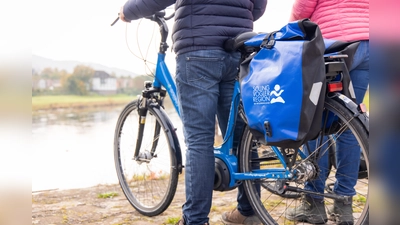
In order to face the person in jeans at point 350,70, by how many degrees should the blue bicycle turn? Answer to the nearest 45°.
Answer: approximately 135° to its right

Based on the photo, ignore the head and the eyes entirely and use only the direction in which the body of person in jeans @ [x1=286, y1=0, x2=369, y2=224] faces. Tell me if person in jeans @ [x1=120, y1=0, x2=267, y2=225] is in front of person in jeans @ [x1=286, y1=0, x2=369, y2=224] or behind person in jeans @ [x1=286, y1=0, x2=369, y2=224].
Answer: in front

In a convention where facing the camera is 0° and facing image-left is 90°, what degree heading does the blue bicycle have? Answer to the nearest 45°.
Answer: approximately 135°

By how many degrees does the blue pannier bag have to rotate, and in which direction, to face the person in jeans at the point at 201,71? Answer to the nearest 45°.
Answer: approximately 90° to its right

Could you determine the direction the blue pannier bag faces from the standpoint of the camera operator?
facing the viewer and to the left of the viewer

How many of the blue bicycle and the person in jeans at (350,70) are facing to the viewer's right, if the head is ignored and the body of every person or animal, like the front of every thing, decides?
0

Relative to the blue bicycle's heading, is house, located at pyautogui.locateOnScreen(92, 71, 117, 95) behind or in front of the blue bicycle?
in front

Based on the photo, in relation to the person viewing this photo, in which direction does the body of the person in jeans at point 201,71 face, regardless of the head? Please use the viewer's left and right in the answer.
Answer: facing away from the viewer and to the left of the viewer
